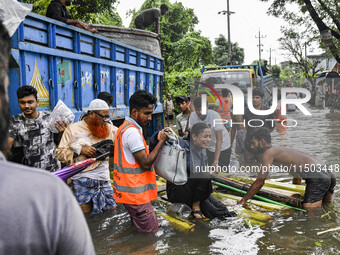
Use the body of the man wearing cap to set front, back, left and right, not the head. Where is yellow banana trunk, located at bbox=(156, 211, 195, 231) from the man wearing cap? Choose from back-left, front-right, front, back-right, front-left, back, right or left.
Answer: front

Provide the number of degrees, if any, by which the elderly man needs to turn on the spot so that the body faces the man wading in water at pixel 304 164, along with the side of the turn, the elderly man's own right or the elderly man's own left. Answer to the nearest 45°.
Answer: approximately 45° to the elderly man's own left

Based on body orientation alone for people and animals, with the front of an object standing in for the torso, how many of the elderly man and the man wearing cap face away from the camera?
0

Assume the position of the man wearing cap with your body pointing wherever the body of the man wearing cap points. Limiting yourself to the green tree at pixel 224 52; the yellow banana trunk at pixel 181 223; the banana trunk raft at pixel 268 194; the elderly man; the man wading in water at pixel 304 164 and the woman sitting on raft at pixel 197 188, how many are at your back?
1

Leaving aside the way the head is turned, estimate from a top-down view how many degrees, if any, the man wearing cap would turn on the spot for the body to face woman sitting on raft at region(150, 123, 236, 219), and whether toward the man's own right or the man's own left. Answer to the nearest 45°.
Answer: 0° — they already face them

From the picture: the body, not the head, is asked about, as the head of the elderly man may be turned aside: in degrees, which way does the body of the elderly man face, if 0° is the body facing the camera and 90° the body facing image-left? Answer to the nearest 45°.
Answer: approximately 315°

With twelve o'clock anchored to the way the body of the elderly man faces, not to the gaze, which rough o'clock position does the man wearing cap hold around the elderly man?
The man wearing cap is roughly at 8 o'clock from the elderly man.

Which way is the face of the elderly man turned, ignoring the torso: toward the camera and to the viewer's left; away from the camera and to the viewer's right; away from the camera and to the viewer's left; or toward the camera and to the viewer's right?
toward the camera and to the viewer's right

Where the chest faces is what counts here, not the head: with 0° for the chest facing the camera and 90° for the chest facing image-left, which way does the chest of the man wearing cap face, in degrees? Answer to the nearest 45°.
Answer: approximately 0°

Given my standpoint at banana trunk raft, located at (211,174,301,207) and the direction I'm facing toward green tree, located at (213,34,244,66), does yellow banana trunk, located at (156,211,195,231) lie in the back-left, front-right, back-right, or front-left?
back-left

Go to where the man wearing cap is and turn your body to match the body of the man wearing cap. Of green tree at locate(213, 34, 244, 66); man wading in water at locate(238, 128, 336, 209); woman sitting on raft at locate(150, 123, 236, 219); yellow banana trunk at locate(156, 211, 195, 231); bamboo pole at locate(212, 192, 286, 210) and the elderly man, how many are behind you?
1

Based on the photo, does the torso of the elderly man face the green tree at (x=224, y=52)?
no
